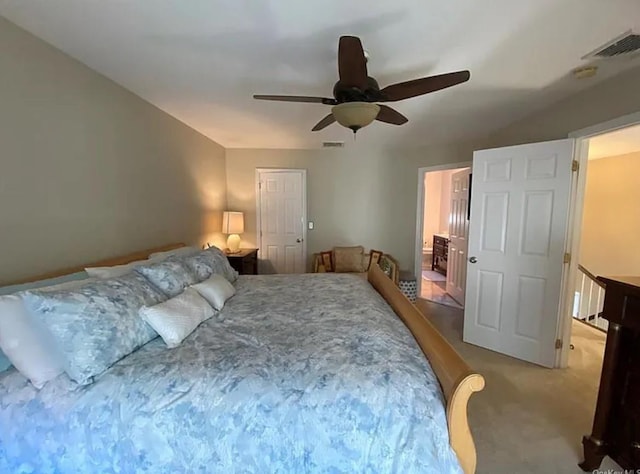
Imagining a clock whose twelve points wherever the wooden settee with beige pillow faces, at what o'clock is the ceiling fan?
The ceiling fan is roughly at 12 o'clock from the wooden settee with beige pillow.

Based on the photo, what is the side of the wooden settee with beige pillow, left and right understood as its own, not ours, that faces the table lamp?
right

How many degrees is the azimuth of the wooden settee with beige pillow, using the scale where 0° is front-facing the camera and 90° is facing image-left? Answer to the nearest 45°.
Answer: approximately 0°

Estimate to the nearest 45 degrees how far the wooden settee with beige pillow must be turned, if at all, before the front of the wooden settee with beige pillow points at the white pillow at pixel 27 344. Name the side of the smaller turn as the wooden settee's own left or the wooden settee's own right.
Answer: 0° — it already faces it

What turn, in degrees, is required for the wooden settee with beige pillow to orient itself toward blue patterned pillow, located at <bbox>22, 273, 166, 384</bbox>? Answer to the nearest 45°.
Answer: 0° — it already faces it

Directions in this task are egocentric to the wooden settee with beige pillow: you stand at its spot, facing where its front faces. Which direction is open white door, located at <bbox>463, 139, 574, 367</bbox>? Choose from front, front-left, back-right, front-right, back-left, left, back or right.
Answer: front-left

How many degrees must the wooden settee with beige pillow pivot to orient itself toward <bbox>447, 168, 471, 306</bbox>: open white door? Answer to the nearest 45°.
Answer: approximately 90° to its left

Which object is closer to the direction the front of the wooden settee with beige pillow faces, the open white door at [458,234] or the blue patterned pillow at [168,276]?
the blue patterned pillow

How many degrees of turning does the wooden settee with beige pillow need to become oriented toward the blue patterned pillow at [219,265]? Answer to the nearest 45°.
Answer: approximately 45° to its right

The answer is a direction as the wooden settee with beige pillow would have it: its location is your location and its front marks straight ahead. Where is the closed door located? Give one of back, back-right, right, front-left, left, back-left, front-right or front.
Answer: right
